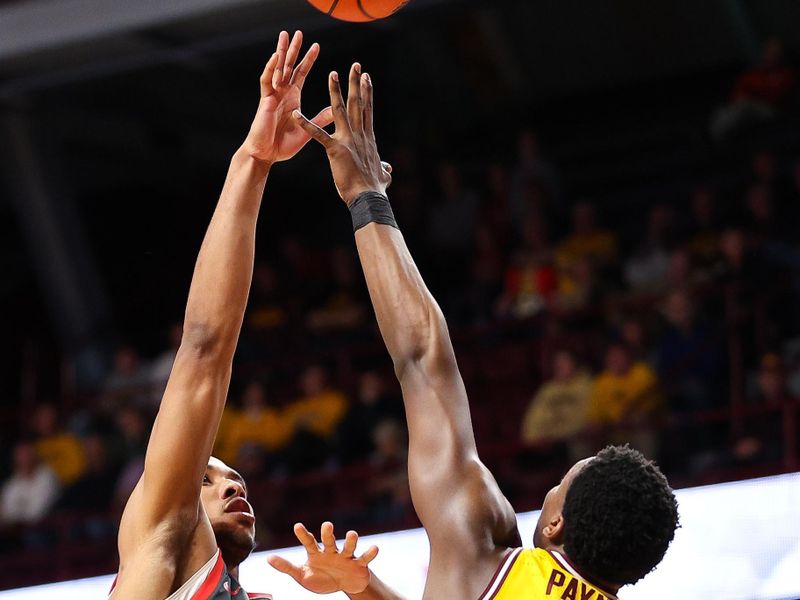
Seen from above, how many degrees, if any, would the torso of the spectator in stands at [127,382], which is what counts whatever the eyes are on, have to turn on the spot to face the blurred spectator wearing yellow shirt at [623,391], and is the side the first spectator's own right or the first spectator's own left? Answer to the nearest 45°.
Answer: approximately 45° to the first spectator's own left

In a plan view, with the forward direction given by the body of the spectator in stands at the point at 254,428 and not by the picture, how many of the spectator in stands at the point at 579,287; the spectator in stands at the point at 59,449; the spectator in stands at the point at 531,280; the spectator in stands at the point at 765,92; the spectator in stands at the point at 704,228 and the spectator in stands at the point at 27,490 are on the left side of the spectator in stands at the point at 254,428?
4

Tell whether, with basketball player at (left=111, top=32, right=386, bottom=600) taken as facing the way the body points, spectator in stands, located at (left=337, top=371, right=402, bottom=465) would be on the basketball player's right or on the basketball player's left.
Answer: on the basketball player's left

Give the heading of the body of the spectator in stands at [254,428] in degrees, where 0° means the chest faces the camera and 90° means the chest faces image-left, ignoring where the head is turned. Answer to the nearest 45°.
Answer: approximately 0°

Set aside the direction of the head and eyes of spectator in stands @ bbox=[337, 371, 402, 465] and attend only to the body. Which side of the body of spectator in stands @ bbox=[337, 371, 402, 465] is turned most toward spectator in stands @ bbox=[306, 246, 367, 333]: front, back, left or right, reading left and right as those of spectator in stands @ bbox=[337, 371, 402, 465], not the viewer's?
back

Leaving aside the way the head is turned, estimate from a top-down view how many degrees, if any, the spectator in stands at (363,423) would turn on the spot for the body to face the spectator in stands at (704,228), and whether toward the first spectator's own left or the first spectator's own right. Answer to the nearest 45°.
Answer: approximately 90° to the first spectator's own left
